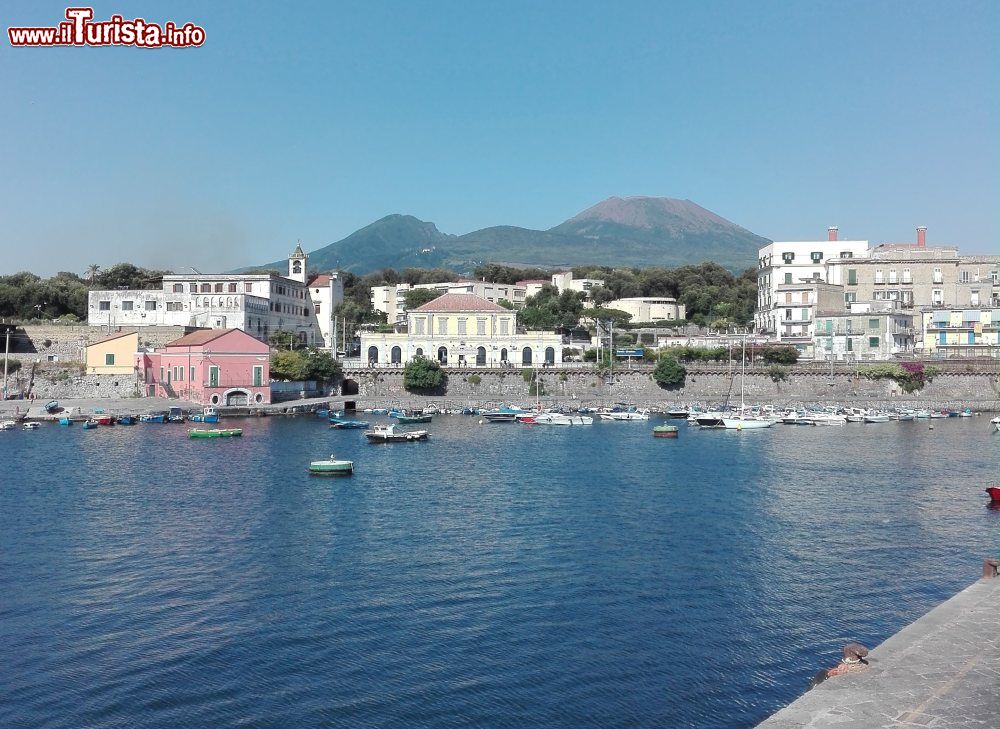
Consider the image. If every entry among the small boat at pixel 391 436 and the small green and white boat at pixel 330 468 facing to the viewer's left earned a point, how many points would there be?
2

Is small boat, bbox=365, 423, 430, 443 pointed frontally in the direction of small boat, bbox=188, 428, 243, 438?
yes

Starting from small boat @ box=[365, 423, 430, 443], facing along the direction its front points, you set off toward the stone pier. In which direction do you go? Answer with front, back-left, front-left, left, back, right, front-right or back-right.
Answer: left

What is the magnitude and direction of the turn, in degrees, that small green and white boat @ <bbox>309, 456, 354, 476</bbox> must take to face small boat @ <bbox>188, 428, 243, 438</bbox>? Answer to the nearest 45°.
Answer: approximately 45° to its right

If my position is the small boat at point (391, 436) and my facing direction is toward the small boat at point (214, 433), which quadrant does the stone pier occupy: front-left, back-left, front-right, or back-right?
back-left

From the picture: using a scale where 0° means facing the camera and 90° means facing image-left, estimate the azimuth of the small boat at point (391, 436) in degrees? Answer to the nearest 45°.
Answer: approximately 90°

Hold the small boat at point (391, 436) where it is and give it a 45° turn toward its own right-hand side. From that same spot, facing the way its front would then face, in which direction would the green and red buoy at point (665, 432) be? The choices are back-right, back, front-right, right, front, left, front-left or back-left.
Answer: back-right

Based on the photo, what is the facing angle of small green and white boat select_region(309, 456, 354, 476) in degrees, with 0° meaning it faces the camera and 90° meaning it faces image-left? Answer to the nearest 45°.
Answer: approximately 90°

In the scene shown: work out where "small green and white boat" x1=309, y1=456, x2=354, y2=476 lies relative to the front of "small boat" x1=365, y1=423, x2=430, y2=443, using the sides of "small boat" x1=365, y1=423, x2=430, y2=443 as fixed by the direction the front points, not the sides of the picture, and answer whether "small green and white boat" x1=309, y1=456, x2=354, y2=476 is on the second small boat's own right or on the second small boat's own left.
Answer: on the second small boat's own left
